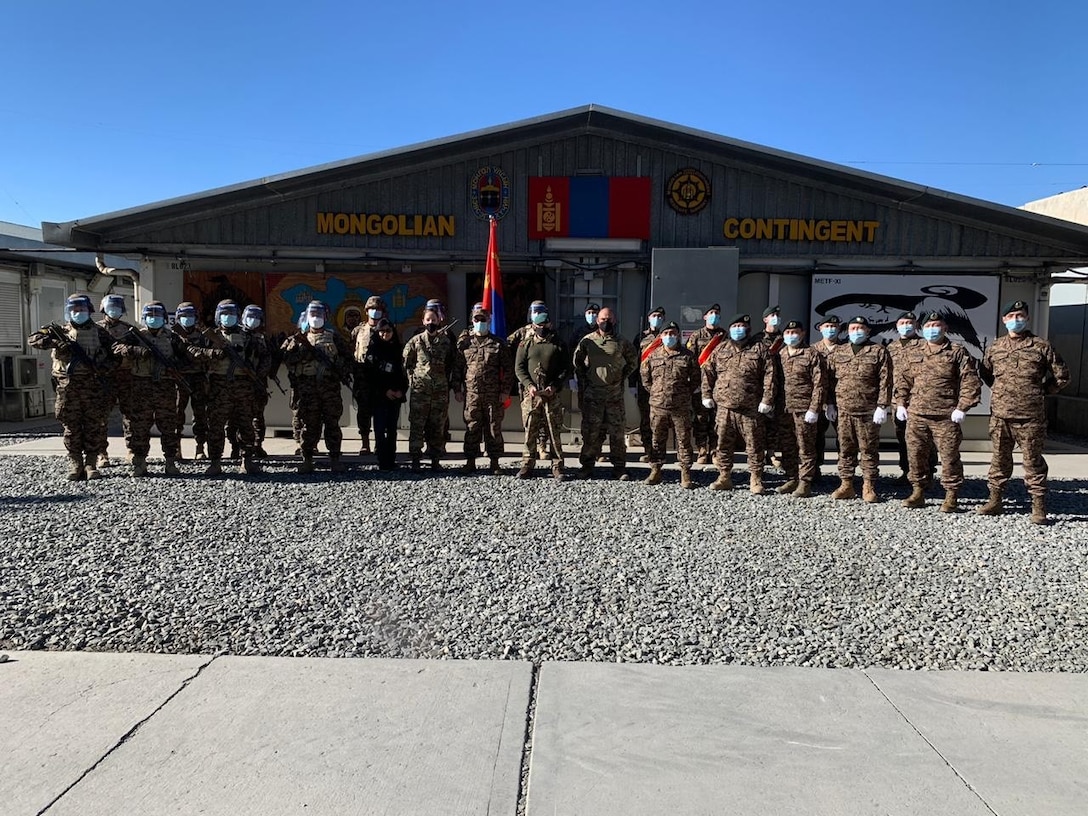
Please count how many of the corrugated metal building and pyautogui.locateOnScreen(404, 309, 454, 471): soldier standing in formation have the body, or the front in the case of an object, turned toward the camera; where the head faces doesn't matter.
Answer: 2

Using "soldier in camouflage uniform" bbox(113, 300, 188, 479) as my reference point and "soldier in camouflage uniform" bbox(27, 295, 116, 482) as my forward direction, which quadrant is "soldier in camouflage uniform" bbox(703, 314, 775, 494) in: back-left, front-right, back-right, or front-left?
back-left

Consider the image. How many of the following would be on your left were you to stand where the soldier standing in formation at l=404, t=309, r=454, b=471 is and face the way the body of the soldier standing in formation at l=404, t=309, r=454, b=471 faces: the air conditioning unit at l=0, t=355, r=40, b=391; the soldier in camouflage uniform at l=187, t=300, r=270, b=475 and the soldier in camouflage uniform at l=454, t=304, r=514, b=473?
1

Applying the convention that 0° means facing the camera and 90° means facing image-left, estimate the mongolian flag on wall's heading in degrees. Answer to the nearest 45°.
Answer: approximately 0°

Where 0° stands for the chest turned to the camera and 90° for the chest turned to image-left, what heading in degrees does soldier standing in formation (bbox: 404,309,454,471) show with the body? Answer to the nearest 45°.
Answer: approximately 0°

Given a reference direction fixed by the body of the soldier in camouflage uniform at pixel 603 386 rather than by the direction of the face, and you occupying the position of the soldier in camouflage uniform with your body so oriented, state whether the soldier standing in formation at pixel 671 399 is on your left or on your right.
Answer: on your left
